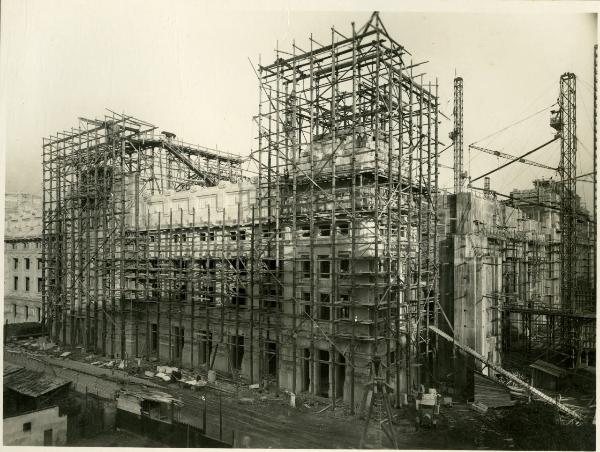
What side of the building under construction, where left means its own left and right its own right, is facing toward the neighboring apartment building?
right

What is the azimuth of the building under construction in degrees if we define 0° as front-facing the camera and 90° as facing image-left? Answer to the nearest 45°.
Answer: approximately 45°

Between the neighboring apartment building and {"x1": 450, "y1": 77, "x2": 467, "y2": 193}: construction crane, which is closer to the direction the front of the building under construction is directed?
the neighboring apartment building

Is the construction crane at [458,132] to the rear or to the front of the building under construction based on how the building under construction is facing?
to the rear
